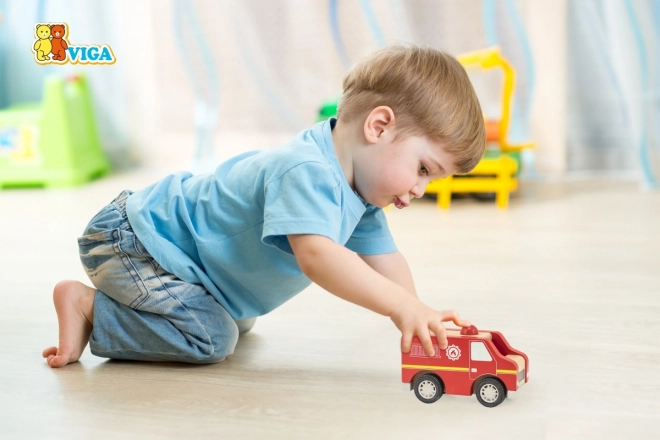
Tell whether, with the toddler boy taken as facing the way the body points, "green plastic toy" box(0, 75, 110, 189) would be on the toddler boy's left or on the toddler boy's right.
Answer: on the toddler boy's left

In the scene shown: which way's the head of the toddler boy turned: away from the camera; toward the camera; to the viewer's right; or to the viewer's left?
to the viewer's right

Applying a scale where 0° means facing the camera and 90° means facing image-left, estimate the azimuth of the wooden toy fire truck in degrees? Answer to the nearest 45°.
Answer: approximately 270°

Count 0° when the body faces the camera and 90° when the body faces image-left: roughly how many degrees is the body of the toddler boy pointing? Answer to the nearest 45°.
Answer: approximately 270°

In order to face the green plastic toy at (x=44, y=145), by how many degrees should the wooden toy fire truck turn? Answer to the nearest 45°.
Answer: approximately 135° to its left
